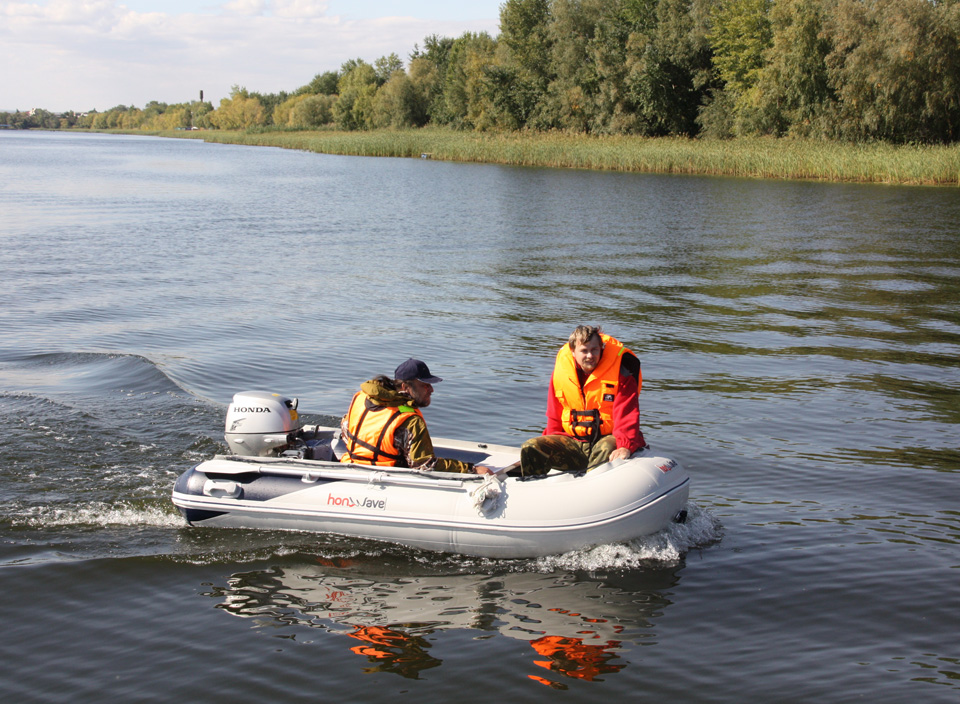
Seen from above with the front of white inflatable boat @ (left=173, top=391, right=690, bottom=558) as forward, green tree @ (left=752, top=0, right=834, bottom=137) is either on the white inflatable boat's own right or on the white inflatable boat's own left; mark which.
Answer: on the white inflatable boat's own left

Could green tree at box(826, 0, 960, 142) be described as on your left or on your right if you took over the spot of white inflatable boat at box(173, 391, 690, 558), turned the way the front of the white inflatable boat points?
on your left

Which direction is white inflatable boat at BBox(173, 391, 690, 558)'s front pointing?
to the viewer's right

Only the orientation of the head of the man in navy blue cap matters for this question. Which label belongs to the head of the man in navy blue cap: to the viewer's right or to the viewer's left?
to the viewer's right
